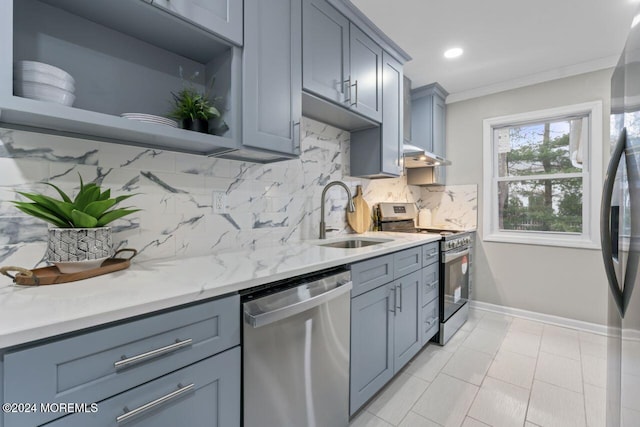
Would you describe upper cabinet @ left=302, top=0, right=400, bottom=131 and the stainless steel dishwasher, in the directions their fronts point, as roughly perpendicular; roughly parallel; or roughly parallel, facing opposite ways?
roughly parallel

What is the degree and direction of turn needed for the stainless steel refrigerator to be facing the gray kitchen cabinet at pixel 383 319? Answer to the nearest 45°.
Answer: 0° — it already faces it

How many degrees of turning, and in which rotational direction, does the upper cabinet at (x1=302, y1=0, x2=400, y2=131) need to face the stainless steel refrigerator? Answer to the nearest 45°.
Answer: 0° — it already faces it

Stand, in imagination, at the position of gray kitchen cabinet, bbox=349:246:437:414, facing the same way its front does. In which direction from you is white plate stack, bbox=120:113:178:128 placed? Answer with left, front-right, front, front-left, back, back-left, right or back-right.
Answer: right

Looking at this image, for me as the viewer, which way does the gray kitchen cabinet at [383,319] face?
facing the viewer and to the right of the viewer

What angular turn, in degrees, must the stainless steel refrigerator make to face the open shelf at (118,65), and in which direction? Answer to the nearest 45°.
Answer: approximately 45° to its left

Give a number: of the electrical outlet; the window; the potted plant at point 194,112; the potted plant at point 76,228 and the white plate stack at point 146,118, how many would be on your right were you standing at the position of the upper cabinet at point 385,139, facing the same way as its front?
4

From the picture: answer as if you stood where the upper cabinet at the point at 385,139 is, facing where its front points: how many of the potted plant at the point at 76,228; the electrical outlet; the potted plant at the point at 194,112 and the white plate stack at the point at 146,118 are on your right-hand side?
4

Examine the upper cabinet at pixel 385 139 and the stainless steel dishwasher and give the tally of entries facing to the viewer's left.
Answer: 0

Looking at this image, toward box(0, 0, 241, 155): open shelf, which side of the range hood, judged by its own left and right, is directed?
right

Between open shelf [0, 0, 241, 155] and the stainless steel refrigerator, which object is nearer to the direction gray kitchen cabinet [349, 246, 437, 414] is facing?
the stainless steel refrigerator

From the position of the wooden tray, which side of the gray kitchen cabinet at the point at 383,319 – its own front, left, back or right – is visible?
right

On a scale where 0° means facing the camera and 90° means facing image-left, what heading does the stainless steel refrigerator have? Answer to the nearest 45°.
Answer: approximately 90°
